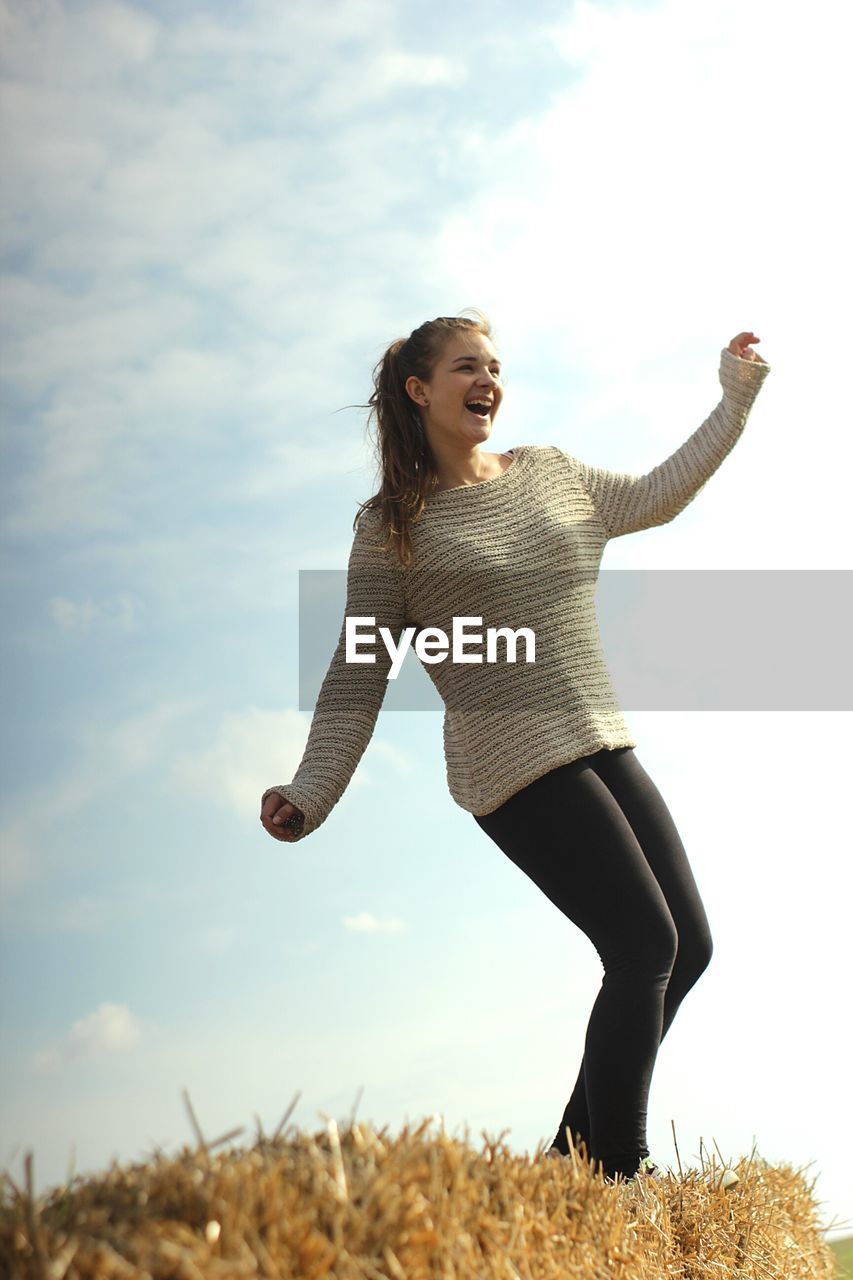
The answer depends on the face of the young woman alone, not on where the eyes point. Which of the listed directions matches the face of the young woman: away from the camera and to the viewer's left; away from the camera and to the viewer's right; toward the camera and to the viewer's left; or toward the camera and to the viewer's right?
toward the camera and to the viewer's right

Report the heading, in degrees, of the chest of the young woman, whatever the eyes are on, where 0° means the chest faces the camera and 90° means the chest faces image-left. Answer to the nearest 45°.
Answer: approximately 315°
